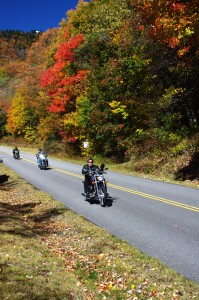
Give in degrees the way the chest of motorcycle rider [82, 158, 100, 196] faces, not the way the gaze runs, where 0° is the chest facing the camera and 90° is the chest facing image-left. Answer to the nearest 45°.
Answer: approximately 315°

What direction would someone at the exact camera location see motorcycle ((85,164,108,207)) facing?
facing the viewer and to the right of the viewer
